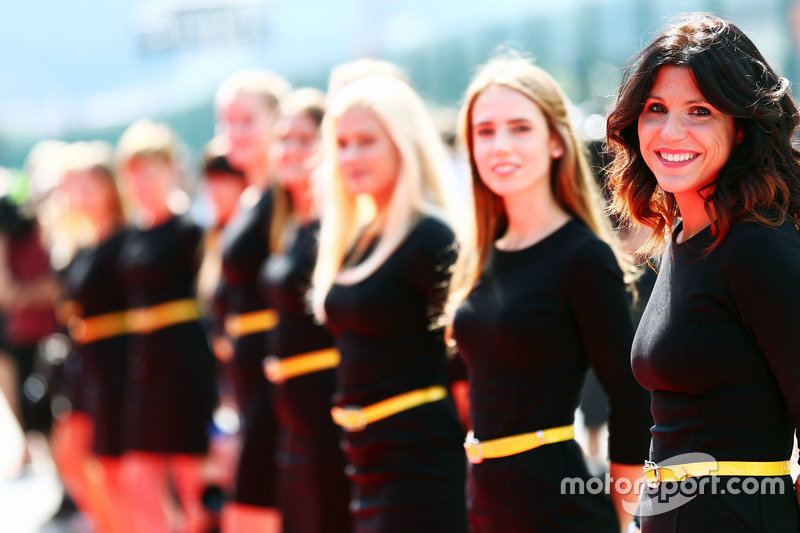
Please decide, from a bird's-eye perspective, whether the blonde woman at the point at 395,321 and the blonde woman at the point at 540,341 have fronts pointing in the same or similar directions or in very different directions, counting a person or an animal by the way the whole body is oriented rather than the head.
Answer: same or similar directions

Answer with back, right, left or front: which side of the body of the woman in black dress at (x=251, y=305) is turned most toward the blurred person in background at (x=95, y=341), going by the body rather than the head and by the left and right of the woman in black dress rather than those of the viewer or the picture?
right

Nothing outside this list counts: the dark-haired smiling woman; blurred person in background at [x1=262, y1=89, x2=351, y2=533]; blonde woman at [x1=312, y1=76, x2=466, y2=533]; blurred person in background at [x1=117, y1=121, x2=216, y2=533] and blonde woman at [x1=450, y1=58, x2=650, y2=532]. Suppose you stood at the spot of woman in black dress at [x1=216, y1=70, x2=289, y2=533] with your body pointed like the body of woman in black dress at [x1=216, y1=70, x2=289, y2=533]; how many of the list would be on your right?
1

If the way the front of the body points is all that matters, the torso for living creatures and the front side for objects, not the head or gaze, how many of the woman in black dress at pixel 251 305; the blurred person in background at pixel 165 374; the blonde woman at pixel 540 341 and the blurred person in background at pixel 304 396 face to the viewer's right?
0

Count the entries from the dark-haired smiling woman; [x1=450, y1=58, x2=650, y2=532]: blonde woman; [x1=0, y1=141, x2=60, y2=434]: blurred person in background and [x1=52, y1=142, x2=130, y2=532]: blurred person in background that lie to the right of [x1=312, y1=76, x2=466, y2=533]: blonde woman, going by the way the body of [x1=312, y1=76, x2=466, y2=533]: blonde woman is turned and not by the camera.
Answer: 2

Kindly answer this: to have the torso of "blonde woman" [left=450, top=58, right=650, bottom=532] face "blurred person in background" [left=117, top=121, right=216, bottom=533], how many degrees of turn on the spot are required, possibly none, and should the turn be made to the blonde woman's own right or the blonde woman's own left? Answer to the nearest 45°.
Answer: approximately 90° to the blonde woman's own right

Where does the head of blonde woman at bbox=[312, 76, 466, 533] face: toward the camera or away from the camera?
toward the camera

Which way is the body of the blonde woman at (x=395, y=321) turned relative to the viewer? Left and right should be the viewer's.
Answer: facing the viewer and to the left of the viewer

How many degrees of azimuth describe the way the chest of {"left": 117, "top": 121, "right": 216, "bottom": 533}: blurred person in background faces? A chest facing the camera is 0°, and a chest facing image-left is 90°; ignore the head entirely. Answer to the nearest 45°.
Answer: approximately 45°

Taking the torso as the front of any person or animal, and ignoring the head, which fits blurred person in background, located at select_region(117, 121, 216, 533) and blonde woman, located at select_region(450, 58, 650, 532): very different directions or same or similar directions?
same or similar directions

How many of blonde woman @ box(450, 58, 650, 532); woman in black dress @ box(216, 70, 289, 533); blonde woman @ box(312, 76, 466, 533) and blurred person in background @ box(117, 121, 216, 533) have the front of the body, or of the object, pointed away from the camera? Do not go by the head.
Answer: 0

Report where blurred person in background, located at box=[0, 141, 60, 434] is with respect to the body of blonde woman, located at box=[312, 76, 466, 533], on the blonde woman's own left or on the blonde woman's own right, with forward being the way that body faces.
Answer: on the blonde woman's own right
